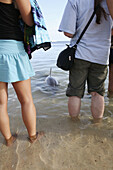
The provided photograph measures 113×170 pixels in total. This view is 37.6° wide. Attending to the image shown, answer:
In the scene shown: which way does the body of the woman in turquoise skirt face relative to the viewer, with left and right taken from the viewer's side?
facing away from the viewer and to the right of the viewer

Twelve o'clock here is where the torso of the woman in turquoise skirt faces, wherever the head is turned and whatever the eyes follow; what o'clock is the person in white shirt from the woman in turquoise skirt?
The person in white shirt is roughly at 1 o'clock from the woman in turquoise skirt.
